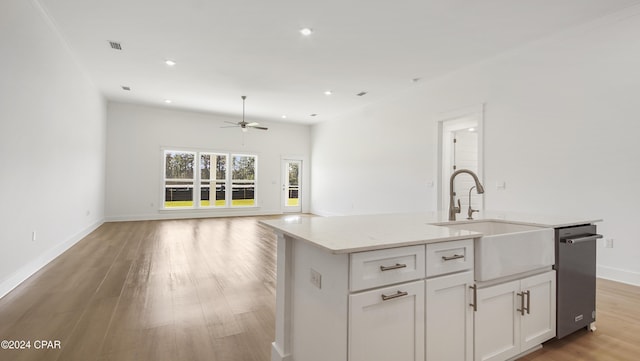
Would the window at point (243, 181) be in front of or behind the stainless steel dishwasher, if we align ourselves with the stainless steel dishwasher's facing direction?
behind

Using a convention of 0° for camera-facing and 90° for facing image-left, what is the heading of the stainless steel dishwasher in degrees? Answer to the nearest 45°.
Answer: approximately 315°

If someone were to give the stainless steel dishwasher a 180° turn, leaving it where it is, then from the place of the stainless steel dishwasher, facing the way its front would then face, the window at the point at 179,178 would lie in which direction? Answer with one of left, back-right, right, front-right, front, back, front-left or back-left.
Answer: front-left

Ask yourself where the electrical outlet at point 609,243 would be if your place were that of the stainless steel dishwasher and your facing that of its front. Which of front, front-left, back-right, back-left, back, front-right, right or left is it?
back-left

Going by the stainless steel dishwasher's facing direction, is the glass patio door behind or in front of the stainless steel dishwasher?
behind
